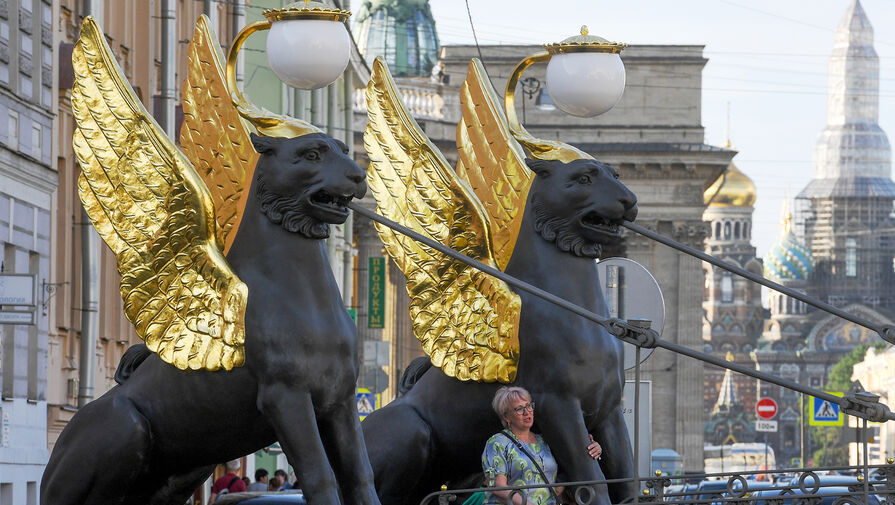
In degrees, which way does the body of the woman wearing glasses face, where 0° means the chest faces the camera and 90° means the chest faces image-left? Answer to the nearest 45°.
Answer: approximately 315°

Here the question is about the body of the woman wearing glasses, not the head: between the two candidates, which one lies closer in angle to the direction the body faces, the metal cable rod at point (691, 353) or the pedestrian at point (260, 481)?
the metal cable rod

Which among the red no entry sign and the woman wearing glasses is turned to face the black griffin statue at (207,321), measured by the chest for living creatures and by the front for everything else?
the red no entry sign

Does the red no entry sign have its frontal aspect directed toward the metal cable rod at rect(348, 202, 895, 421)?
yes

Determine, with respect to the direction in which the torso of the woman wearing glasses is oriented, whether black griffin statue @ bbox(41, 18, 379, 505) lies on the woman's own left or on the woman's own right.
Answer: on the woman's own right

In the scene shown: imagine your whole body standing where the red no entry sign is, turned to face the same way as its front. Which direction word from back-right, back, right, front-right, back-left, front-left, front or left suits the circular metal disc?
front

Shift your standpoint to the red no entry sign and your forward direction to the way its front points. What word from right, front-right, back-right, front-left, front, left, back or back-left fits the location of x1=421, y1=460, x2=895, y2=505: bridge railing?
front

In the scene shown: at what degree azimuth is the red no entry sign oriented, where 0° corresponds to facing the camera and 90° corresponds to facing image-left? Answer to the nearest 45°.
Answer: approximately 0°

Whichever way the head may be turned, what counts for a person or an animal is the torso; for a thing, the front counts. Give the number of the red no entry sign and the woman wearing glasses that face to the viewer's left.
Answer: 0

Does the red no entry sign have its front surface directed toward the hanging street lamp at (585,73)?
yes
